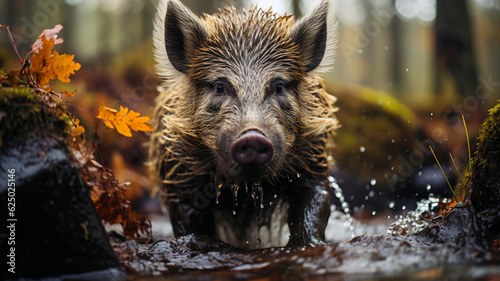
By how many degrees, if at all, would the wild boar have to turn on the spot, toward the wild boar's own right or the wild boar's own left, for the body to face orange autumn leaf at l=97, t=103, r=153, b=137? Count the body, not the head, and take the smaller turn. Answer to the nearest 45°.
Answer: approximately 45° to the wild boar's own right

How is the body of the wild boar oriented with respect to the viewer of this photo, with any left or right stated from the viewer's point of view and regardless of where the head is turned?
facing the viewer

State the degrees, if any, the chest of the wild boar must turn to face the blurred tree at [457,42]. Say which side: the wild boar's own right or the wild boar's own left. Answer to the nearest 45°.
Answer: approximately 135° to the wild boar's own left

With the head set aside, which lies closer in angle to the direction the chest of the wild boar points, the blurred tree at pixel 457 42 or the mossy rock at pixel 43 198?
the mossy rock

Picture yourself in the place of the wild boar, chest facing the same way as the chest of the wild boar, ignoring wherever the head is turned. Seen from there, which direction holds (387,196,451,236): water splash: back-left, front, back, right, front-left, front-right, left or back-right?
left

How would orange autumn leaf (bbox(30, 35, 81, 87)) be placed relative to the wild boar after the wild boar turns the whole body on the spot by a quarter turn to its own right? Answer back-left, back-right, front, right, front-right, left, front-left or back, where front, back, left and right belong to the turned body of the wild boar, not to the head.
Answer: front-left

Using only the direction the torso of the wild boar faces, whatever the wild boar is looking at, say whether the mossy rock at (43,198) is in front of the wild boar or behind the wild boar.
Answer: in front
